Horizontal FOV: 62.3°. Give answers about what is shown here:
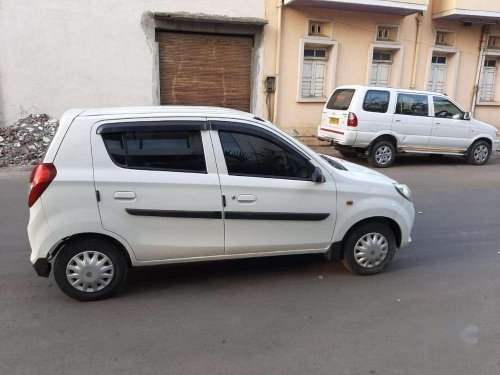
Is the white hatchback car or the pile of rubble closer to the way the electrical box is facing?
the white hatchback car

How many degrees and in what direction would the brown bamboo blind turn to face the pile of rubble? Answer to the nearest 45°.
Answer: approximately 45° to its right

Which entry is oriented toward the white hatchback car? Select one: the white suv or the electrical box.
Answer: the electrical box

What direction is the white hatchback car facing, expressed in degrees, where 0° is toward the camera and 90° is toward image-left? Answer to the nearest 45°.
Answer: approximately 270°

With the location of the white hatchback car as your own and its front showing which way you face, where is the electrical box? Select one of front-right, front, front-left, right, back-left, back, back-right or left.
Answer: left

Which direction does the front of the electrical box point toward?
toward the camera

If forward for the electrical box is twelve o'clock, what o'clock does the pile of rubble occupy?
The pile of rubble is roughly at 2 o'clock from the electrical box.

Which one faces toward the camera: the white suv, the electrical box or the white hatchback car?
the electrical box

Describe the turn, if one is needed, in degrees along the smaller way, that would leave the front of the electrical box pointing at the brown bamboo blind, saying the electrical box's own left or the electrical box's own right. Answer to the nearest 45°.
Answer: approximately 90° to the electrical box's own right

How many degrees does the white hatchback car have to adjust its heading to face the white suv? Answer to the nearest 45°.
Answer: approximately 45° to its left

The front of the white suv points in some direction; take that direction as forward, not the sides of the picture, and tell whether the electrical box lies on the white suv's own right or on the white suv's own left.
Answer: on the white suv's own left

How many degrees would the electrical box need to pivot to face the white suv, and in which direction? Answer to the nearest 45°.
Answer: approximately 45° to its left

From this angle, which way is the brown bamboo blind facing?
toward the camera

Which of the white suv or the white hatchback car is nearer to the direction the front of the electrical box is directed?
the white hatchback car
